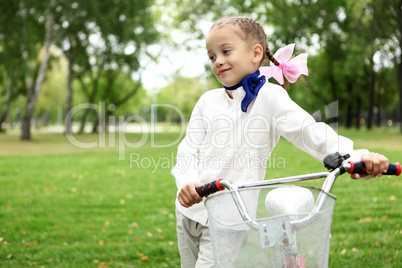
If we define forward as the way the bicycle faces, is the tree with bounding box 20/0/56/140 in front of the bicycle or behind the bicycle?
behind

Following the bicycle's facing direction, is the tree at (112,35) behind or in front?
behind

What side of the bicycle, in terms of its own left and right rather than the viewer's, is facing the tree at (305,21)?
back

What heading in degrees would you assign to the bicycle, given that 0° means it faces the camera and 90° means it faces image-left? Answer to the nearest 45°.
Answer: approximately 0°
